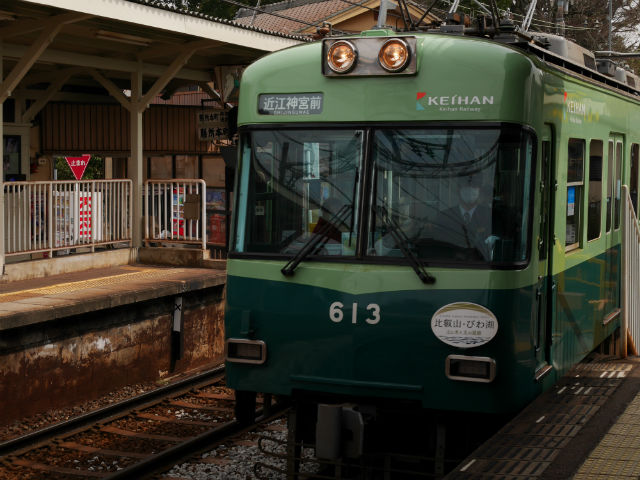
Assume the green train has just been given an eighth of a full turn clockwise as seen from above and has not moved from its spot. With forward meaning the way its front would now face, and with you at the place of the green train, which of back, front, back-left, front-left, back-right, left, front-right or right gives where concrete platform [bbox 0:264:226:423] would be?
front-right

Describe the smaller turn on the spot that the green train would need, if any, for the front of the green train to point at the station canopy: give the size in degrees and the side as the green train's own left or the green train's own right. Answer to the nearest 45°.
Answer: approximately 90° to the green train's own right

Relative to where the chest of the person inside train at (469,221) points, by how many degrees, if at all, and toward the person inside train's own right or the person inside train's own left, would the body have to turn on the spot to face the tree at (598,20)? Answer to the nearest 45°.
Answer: approximately 180°

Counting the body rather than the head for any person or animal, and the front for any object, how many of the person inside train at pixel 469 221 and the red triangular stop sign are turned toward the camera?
2

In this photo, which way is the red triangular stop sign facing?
toward the camera

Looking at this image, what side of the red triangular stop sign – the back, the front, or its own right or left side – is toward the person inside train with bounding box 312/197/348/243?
front

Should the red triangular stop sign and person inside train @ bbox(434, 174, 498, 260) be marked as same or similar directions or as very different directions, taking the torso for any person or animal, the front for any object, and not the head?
same or similar directions

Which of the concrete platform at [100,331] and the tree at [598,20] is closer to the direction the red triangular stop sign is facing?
the concrete platform

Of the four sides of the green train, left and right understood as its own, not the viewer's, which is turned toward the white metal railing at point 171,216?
right

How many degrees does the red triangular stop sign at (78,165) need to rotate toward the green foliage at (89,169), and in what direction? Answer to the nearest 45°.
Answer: approximately 180°

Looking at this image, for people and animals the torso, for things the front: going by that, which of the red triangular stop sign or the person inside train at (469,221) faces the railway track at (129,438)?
the red triangular stop sign

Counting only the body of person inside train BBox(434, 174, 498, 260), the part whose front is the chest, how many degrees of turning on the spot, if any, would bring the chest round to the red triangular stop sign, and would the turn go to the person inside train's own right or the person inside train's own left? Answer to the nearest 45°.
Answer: approximately 135° to the person inside train's own right

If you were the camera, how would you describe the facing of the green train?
facing the viewer and to the left of the viewer

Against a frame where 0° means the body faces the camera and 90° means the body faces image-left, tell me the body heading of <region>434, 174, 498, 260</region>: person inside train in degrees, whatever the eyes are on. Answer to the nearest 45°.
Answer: approximately 0°

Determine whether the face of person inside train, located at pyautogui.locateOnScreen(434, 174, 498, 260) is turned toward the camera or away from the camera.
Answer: toward the camera
